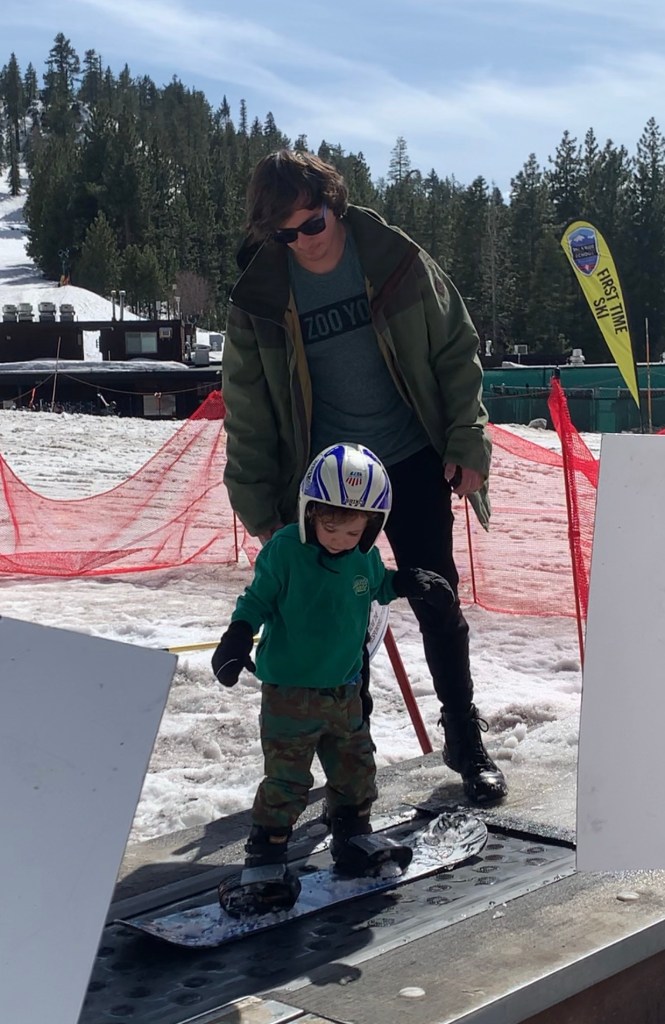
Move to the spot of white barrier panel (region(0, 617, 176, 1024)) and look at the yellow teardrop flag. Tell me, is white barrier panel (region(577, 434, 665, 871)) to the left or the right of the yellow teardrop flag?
right

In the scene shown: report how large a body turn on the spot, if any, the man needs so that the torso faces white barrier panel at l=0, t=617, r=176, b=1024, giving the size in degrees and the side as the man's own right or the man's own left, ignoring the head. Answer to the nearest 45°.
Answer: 0° — they already face it

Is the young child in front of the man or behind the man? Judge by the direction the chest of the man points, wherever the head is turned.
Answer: in front

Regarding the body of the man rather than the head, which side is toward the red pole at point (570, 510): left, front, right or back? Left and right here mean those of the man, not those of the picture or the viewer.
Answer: back

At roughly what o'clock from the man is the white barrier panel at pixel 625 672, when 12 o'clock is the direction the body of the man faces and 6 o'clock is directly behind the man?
The white barrier panel is roughly at 11 o'clock from the man.

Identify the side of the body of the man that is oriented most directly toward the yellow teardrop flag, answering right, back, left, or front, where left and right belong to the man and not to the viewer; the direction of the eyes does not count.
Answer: back

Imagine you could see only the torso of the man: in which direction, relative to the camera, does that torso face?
toward the camera
